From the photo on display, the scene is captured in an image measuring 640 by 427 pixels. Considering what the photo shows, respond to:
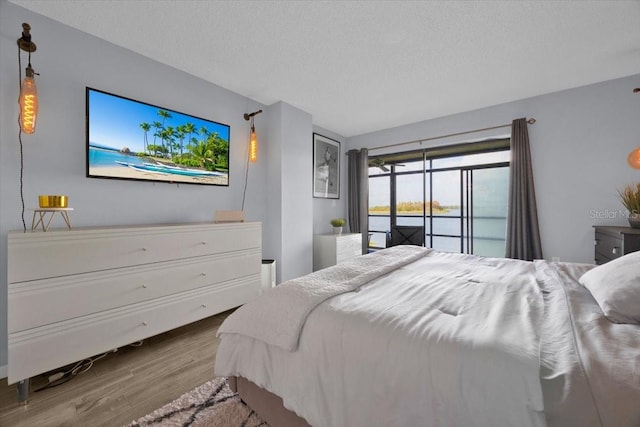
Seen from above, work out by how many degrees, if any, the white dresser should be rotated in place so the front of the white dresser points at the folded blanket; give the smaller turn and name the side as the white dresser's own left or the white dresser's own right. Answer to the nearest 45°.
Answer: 0° — it already faces it

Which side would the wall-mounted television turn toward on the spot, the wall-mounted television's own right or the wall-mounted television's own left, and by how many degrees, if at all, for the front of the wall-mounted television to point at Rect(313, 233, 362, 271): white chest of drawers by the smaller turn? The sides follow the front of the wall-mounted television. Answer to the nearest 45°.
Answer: approximately 45° to the wall-mounted television's own left

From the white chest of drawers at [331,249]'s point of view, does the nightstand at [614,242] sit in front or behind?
in front

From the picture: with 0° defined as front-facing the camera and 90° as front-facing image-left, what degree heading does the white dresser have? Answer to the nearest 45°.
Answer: approximately 315°

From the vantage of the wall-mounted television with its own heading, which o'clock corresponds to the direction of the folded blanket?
The folded blanket is roughly at 1 o'clock from the wall-mounted television.

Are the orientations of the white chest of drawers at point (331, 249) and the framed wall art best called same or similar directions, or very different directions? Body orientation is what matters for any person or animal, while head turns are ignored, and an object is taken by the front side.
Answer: same or similar directions

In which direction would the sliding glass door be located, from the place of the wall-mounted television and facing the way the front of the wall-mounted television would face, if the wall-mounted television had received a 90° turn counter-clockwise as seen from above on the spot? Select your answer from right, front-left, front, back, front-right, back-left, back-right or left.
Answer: front-right

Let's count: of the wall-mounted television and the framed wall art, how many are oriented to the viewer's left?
0

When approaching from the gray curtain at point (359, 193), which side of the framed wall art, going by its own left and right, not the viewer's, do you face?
left

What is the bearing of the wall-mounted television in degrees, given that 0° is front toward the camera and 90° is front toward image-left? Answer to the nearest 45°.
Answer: approximately 315°

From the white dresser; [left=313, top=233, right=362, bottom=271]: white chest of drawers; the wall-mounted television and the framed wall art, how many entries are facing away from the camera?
0

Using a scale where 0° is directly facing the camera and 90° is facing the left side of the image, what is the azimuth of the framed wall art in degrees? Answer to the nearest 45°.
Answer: approximately 315°

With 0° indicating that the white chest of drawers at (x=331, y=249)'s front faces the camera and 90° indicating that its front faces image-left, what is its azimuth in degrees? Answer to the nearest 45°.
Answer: approximately 315°

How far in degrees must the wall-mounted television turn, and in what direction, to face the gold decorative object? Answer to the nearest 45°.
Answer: approximately 90° to its right

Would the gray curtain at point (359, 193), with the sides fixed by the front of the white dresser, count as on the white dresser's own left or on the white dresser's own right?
on the white dresser's own left

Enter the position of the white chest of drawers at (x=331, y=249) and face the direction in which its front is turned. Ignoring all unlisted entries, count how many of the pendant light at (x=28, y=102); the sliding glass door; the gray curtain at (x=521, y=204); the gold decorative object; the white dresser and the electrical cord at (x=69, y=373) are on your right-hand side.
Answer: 4

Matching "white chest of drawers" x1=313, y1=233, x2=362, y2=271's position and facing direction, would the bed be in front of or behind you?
in front
